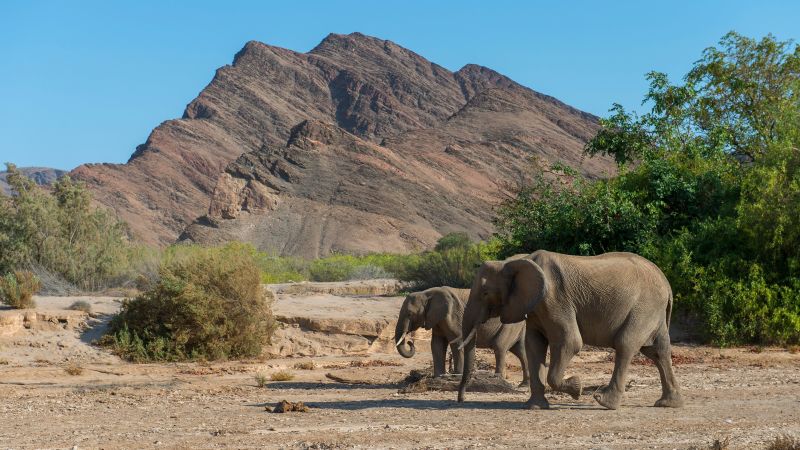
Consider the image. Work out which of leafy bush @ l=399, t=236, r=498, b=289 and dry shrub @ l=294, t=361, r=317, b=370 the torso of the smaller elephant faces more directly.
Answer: the dry shrub

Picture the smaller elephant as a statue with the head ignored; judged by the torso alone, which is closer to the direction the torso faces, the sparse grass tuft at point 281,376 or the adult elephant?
the sparse grass tuft

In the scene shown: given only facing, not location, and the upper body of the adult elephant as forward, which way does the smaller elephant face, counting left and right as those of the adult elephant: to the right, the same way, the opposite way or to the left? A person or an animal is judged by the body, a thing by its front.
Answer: the same way

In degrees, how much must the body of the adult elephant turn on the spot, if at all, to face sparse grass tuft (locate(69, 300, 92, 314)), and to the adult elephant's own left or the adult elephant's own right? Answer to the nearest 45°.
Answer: approximately 45° to the adult elephant's own right

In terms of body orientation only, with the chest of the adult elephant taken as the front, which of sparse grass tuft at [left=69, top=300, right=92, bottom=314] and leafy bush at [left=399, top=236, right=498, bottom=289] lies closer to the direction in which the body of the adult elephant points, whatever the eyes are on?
the sparse grass tuft

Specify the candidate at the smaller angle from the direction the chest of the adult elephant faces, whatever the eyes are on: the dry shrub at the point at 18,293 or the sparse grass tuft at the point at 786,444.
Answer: the dry shrub

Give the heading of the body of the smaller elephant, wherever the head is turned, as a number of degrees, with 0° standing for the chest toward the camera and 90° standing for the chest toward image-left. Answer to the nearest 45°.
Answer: approximately 90°

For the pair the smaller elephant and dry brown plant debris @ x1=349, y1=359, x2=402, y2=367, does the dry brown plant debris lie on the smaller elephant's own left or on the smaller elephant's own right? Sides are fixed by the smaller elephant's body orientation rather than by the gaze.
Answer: on the smaller elephant's own right

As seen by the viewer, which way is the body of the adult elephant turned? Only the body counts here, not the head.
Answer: to the viewer's left

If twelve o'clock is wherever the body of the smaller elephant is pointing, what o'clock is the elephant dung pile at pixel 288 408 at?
The elephant dung pile is roughly at 10 o'clock from the smaller elephant.

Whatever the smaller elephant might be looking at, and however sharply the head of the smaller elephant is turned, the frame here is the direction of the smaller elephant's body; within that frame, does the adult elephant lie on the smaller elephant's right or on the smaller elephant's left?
on the smaller elephant's left

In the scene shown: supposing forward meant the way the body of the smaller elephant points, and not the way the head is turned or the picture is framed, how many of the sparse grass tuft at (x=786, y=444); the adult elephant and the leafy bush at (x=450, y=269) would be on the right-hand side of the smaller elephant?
1

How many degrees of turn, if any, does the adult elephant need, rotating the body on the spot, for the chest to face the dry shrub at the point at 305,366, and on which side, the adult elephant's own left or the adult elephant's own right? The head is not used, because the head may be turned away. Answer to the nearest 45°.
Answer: approximately 45° to the adult elephant's own right
